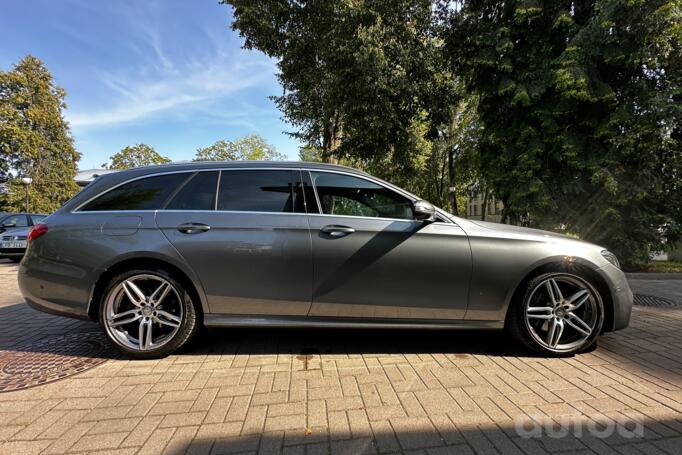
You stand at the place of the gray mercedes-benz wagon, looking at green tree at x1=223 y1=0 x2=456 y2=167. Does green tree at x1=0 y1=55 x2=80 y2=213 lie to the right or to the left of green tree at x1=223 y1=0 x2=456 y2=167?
left

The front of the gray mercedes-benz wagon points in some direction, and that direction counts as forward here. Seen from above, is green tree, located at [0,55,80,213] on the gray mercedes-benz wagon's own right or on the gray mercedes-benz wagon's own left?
on the gray mercedes-benz wagon's own left

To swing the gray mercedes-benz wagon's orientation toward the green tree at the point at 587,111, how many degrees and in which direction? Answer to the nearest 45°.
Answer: approximately 45° to its left

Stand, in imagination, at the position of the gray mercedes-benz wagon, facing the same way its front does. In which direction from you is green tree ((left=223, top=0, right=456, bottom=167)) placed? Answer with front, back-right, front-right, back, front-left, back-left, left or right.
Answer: left

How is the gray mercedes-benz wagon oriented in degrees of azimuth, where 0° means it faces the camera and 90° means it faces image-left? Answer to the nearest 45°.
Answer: approximately 270°
